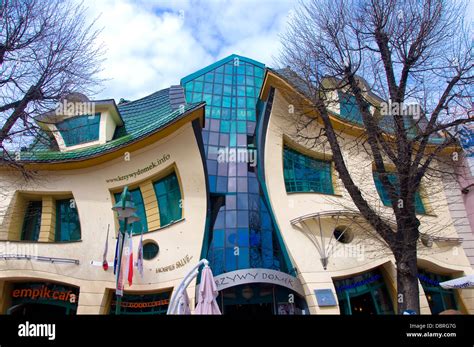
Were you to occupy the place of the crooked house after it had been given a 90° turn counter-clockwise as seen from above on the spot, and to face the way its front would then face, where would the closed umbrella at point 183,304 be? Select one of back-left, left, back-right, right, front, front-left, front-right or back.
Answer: right

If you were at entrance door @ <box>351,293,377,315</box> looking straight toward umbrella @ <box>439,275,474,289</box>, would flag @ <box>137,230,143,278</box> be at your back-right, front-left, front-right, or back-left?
back-right

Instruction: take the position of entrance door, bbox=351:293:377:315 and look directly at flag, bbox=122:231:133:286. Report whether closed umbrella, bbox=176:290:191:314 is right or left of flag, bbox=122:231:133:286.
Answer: left

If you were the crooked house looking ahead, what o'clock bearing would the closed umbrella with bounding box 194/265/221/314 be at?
The closed umbrella is roughly at 12 o'clock from the crooked house.

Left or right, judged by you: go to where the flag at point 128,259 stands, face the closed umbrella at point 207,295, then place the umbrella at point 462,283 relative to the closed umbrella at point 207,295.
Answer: left

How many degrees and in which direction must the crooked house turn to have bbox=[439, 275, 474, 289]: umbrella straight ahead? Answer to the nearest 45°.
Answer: approximately 90° to its left

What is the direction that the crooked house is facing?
toward the camera
